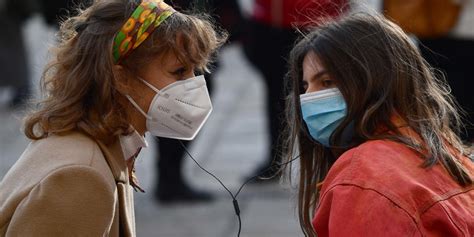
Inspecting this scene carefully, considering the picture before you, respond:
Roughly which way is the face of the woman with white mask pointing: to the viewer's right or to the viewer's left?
to the viewer's right

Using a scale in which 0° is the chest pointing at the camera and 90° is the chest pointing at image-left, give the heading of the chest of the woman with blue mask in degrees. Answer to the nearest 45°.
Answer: approximately 90°

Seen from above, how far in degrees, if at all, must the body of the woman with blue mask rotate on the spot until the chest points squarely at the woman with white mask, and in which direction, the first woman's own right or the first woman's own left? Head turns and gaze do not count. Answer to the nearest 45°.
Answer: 0° — they already face them

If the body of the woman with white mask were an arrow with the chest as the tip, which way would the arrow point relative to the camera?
to the viewer's right

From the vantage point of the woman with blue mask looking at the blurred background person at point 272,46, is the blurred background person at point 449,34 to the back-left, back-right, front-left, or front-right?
front-right

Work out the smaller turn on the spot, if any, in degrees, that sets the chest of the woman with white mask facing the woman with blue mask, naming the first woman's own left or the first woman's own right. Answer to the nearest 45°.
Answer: approximately 45° to the first woman's own right

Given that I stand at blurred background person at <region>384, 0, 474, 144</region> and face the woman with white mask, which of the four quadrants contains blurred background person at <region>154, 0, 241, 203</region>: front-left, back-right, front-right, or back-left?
front-right
